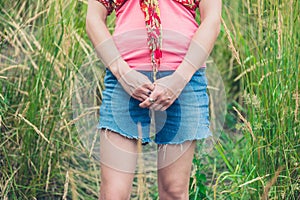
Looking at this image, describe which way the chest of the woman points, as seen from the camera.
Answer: toward the camera
